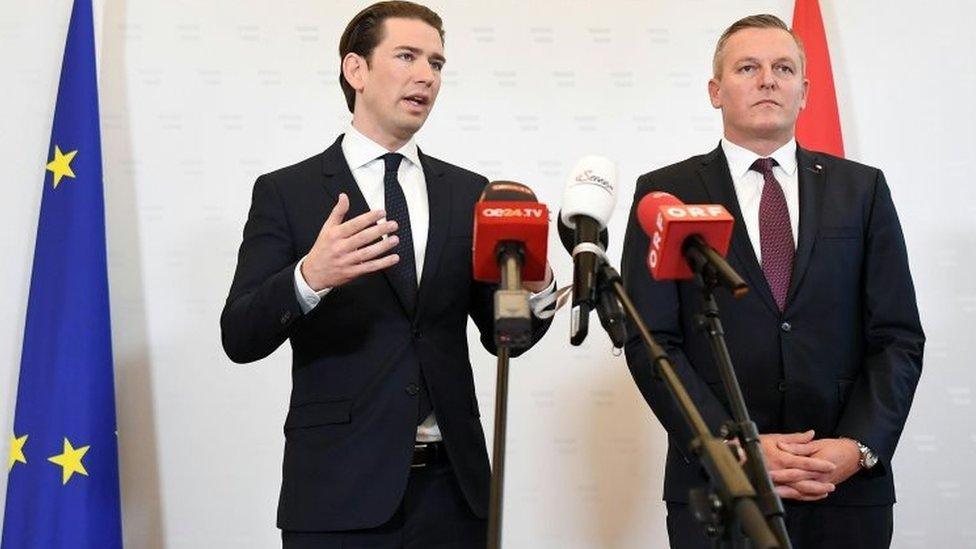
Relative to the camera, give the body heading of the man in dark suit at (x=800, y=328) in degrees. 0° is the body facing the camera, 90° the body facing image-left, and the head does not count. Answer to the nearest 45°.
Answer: approximately 0°

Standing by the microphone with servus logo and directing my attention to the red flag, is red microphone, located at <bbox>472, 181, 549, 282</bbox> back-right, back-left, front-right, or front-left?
back-left

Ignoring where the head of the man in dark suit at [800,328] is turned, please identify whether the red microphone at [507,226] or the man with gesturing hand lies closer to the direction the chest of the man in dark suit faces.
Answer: the red microphone

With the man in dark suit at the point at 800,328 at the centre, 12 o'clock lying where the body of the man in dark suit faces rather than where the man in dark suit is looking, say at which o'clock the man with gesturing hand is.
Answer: The man with gesturing hand is roughly at 2 o'clock from the man in dark suit.

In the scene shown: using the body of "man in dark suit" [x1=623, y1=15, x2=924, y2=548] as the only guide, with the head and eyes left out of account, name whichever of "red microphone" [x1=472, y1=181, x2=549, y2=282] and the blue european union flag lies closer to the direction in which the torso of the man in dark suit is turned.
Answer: the red microphone

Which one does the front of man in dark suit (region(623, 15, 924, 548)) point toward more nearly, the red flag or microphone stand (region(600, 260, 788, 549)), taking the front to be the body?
the microphone stand

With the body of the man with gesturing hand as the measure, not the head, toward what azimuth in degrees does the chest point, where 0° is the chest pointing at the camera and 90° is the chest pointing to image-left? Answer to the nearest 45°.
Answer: approximately 315°
